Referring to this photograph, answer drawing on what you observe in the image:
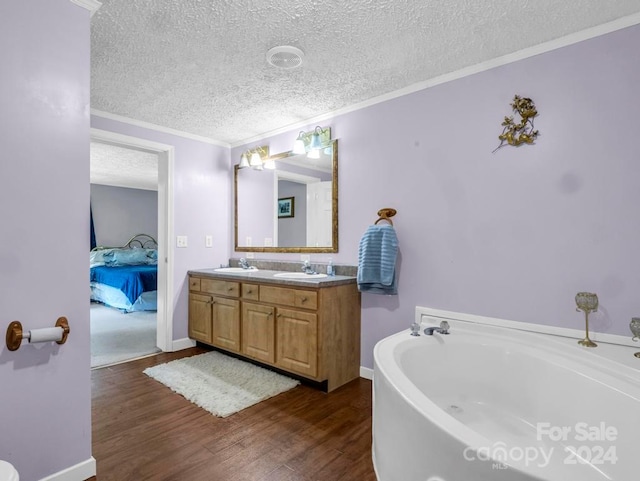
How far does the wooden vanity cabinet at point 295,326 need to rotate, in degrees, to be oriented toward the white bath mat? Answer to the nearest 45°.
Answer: approximately 45° to its right

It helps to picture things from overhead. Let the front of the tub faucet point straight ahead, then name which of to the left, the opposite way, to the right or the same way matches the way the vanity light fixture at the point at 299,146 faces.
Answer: the same way

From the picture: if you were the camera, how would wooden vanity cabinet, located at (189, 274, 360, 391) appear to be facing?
facing the viewer and to the left of the viewer

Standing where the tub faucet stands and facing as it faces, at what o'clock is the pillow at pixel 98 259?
The pillow is roughly at 2 o'clock from the tub faucet.

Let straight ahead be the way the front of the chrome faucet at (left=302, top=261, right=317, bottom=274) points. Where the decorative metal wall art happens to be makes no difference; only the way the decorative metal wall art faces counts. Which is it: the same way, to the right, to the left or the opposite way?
the same way

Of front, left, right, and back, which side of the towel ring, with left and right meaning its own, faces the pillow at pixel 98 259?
right

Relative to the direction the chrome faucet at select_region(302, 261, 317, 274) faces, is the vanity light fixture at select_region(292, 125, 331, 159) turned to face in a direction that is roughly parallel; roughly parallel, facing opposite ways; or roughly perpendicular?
roughly parallel

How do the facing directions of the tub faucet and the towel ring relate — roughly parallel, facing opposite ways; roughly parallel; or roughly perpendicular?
roughly parallel

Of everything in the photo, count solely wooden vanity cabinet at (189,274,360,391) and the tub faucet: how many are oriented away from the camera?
0

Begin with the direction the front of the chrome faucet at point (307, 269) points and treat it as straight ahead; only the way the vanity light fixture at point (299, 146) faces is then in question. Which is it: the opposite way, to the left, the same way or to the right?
the same way

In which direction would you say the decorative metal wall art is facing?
toward the camera

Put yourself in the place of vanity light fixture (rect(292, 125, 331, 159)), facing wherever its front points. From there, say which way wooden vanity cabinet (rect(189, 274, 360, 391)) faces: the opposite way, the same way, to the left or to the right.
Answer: the same way

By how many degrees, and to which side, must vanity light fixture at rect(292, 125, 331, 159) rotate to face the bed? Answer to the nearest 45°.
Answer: approximately 90° to its right

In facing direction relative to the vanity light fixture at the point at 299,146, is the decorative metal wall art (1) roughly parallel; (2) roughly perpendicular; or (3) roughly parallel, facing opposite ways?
roughly parallel
